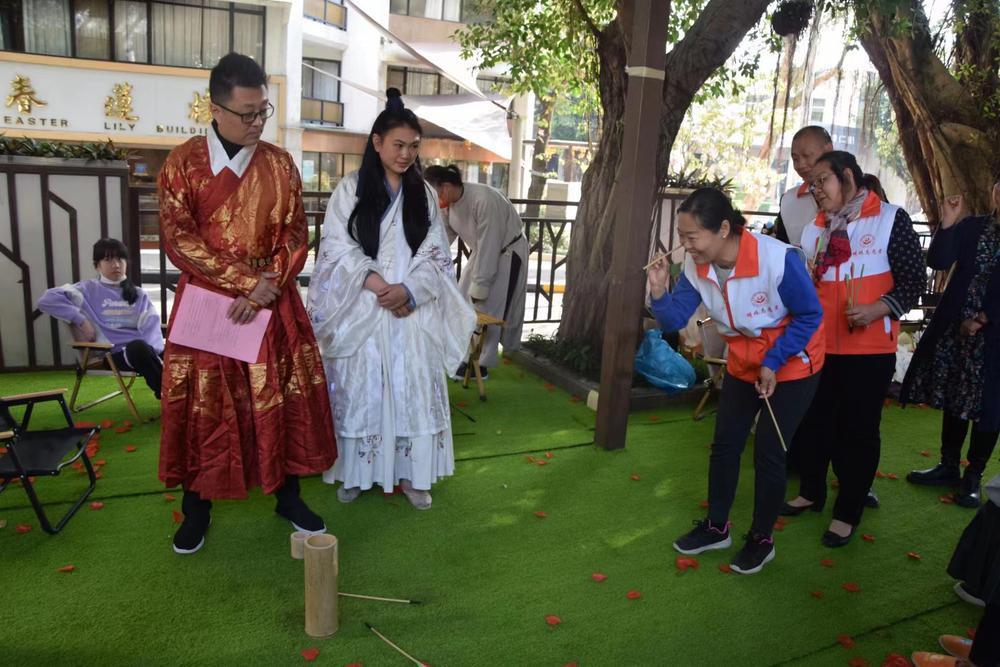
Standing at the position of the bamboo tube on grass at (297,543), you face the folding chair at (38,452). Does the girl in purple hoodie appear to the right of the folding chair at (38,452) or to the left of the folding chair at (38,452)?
right

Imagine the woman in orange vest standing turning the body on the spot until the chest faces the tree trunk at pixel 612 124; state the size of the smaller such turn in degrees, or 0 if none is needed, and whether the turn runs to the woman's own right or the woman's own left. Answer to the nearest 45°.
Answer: approximately 90° to the woman's own right

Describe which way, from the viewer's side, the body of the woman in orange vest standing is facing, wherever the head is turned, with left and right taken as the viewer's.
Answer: facing the viewer and to the left of the viewer

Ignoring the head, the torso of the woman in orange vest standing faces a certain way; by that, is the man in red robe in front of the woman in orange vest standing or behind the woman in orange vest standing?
in front

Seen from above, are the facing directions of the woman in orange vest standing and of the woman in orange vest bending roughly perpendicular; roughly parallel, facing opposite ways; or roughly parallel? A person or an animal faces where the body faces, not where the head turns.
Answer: roughly parallel

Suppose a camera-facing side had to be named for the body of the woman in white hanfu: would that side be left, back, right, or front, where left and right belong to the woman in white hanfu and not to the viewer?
front

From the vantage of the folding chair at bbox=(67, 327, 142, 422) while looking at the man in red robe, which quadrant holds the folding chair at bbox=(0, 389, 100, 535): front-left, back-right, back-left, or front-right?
front-right

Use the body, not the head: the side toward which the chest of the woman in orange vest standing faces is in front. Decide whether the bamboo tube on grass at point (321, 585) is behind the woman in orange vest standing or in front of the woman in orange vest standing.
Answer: in front

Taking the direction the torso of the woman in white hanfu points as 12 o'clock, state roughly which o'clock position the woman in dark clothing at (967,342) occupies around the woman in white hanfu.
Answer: The woman in dark clothing is roughly at 9 o'clock from the woman in white hanfu.

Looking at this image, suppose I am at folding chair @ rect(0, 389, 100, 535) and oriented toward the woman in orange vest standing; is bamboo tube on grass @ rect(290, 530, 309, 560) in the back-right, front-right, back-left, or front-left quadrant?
front-right

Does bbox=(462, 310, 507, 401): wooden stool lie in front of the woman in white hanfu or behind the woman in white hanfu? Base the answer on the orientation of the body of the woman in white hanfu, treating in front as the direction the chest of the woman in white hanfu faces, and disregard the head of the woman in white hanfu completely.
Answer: behind

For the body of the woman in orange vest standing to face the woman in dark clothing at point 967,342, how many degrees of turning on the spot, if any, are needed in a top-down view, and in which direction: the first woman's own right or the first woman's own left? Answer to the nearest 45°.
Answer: approximately 180°
